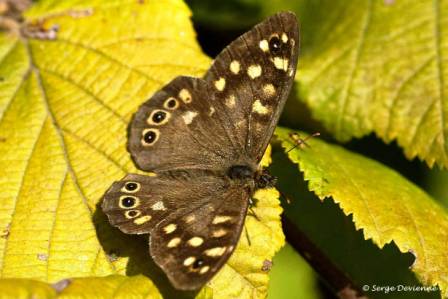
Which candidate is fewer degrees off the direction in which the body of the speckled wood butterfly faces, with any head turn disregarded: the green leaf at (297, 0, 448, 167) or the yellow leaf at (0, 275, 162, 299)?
the green leaf

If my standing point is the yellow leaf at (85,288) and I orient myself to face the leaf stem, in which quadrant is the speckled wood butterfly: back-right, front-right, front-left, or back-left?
front-left

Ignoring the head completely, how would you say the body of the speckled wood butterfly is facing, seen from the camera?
to the viewer's right

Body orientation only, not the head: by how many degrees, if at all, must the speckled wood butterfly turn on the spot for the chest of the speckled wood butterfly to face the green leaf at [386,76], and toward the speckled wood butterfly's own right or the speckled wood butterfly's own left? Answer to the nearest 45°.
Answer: approximately 45° to the speckled wood butterfly's own left

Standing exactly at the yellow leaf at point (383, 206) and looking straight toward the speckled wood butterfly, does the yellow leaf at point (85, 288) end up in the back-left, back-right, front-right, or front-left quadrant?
front-left

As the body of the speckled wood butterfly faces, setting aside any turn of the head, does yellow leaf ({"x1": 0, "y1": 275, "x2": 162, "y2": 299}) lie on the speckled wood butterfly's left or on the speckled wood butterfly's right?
on the speckled wood butterfly's right

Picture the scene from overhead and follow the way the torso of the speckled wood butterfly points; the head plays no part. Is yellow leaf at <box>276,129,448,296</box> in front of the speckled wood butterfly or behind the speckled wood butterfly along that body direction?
in front

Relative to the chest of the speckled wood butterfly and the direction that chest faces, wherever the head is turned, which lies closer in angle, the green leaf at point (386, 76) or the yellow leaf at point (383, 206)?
the yellow leaf
